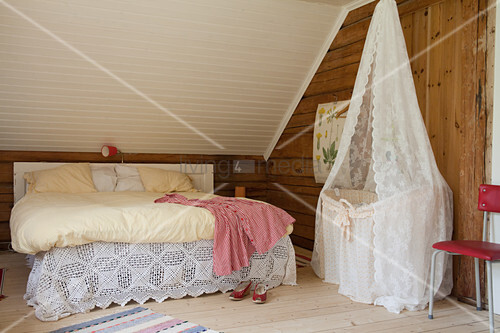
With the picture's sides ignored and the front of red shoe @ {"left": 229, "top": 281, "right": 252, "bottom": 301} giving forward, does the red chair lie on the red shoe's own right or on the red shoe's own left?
on the red shoe's own left

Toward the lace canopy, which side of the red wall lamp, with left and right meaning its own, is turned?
left

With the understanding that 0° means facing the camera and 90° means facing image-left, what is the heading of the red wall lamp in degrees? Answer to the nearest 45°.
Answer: approximately 45°

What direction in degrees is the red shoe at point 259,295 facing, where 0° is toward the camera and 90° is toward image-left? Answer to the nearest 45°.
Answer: approximately 0°

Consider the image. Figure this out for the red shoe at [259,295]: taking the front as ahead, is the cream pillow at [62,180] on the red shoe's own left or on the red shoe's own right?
on the red shoe's own right

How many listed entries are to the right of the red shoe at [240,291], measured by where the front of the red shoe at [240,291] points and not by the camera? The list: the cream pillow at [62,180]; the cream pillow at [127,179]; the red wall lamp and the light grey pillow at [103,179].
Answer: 4

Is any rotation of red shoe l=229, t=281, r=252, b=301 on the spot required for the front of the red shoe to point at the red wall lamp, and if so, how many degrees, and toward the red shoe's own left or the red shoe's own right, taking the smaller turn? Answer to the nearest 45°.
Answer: approximately 90° to the red shoe's own right

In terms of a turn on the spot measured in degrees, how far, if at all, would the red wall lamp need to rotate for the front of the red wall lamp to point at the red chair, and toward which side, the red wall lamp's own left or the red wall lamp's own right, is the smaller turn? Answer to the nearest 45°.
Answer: approximately 90° to the red wall lamp's own left

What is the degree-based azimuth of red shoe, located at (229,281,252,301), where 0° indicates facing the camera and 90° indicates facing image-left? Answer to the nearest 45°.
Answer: approximately 45°

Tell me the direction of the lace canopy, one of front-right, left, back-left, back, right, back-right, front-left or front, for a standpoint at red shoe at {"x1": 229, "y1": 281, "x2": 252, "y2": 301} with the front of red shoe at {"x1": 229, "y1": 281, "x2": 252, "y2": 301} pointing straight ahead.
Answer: back-left

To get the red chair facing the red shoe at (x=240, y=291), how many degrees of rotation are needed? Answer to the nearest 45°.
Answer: approximately 45° to its right
